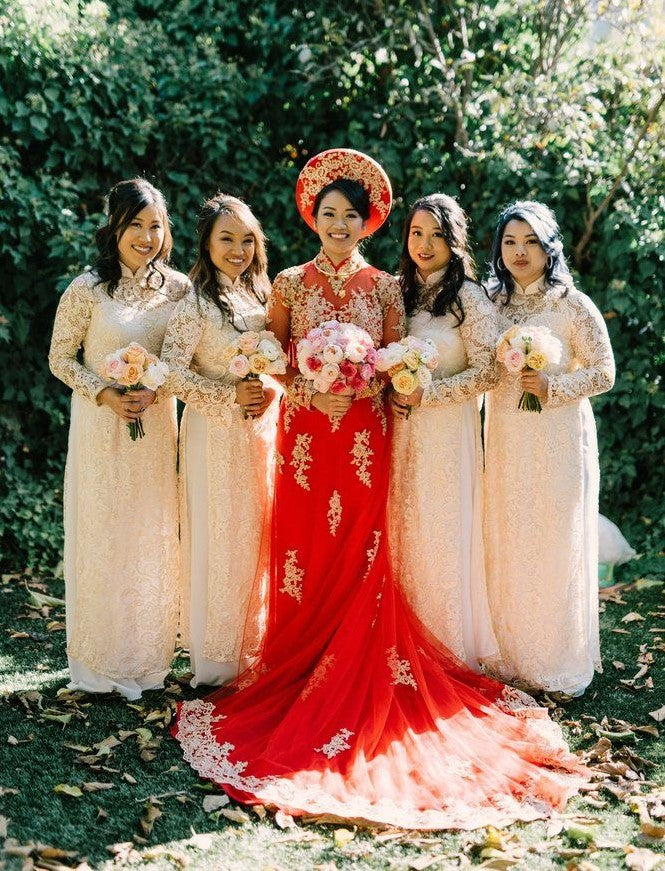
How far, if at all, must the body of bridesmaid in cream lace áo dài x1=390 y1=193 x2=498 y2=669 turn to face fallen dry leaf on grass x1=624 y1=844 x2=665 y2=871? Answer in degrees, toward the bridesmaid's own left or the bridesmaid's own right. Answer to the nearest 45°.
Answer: approximately 90° to the bridesmaid's own left

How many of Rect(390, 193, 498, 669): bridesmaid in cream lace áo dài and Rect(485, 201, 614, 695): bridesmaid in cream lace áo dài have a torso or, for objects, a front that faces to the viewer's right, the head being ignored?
0

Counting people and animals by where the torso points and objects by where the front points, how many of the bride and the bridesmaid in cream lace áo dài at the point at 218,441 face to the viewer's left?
0

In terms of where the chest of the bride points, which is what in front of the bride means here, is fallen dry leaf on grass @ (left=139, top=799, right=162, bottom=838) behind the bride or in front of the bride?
in front

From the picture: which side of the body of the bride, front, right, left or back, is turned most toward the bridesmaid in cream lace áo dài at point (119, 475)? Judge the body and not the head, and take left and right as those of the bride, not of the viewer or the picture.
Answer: right

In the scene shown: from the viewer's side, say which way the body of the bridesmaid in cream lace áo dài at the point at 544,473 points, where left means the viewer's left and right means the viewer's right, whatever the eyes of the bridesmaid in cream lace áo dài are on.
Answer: facing the viewer and to the left of the viewer

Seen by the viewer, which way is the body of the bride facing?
toward the camera
